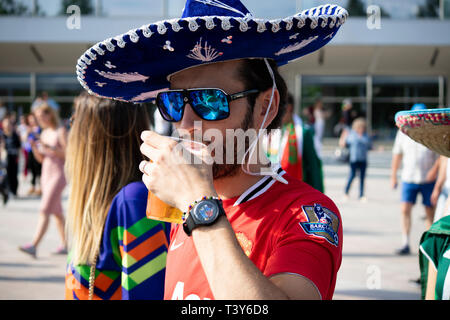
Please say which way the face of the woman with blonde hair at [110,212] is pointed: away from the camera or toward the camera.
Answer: away from the camera

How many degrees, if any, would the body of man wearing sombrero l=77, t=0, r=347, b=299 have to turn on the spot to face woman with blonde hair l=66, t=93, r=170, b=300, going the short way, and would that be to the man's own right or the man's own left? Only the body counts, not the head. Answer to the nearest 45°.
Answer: approximately 90° to the man's own right

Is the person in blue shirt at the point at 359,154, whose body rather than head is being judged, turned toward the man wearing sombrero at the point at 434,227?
yes

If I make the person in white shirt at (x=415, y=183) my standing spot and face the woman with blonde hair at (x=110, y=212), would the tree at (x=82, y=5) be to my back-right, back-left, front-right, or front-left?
back-right

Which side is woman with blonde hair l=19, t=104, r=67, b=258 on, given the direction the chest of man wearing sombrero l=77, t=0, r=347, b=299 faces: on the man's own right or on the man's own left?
on the man's own right

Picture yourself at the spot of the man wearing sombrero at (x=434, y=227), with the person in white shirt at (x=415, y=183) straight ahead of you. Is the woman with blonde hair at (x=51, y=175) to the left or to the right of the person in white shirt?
left

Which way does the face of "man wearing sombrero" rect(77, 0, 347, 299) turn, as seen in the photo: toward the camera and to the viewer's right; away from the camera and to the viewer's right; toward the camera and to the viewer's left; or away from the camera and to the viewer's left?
toward the camera and to the viewer's left

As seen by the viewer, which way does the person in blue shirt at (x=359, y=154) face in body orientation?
toward the camera

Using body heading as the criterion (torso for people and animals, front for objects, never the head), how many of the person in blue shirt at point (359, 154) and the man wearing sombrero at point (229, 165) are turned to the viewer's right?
0

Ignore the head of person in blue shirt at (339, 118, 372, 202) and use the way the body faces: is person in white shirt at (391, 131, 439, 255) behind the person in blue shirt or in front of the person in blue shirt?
in front

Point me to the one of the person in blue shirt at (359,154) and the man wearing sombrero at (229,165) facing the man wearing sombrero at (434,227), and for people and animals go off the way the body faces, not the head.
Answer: the person in blue shirt

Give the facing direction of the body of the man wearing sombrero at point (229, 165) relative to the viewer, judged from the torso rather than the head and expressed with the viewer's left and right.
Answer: facing the viewer and to the left of the viewer

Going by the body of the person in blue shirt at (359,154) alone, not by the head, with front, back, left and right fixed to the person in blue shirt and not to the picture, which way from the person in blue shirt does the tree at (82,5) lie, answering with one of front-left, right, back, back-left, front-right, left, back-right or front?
back-right
